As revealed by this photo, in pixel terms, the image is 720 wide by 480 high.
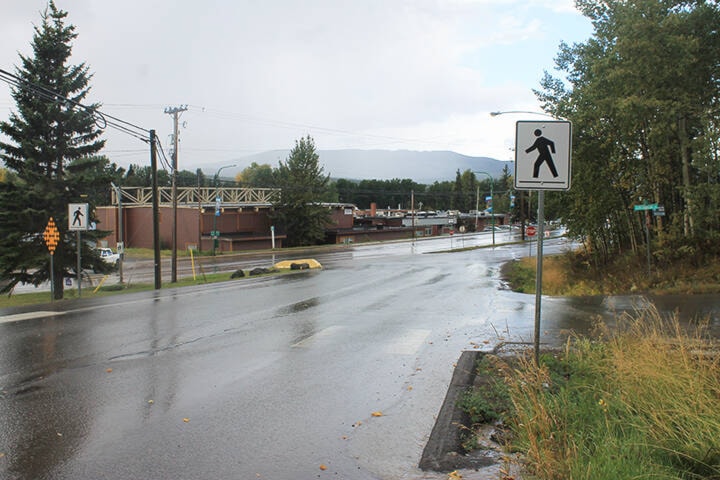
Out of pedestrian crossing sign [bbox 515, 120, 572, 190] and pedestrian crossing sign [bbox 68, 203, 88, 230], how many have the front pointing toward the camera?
2

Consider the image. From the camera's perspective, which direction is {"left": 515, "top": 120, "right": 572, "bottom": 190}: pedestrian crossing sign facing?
toward the camera

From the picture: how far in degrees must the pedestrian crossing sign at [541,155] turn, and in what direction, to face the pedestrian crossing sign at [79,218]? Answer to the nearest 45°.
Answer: approximately 135° to its right

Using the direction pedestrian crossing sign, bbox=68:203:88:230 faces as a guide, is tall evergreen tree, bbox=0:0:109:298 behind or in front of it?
behind

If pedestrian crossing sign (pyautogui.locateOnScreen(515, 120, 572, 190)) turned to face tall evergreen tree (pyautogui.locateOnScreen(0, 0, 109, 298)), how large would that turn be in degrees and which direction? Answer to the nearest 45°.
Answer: approximately 135° to its right

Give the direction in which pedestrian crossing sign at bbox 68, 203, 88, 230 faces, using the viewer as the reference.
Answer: facing the viewer

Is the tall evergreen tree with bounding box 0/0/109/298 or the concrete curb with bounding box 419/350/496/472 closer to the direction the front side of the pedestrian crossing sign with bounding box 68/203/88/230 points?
the concrete curb

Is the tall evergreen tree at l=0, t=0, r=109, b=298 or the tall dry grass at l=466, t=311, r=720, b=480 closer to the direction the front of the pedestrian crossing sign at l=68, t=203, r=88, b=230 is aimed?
the tall dry grass

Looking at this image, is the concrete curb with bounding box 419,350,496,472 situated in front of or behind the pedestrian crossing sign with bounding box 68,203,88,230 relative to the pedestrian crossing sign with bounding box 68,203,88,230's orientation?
in front
